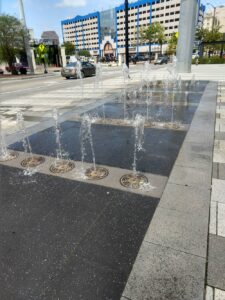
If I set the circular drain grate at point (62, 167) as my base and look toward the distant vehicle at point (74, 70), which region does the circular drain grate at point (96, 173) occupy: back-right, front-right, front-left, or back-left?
back-right

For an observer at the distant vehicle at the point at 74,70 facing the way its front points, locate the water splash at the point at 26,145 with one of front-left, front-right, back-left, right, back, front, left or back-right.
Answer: front-left
